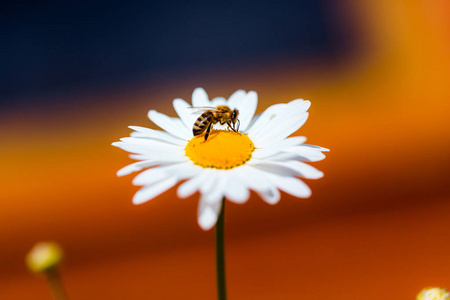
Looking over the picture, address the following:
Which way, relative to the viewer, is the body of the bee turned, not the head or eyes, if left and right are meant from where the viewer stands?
facing to the right of the viewer
